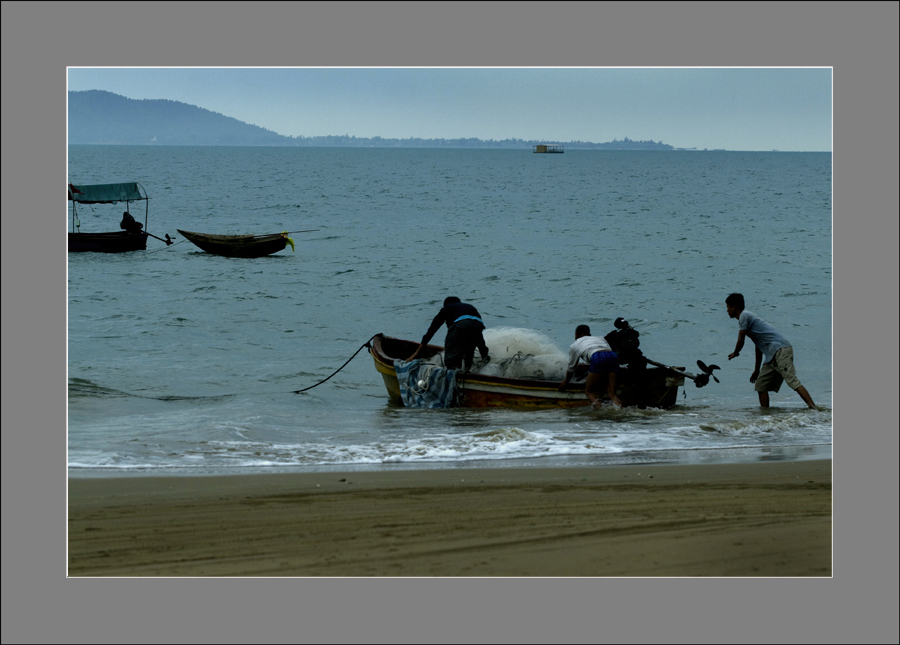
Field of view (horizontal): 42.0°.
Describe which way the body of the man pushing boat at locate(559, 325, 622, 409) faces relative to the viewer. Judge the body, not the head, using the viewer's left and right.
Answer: facing away from the viewer and to the left of the viewer

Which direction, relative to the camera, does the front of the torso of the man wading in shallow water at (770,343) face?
to the viewer's left

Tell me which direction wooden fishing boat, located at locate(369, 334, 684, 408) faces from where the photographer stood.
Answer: facing to the left of the viewer

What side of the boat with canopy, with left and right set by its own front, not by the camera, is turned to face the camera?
left

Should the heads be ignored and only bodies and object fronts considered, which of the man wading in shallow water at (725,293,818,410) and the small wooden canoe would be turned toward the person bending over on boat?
the man wading in shallow water

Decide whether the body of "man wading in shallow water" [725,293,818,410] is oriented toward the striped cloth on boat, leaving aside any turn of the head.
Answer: yes

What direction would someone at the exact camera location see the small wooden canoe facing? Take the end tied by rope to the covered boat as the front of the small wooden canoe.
facing to the left of the viewer

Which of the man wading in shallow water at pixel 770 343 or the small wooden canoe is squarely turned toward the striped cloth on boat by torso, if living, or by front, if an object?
the man wading in shallow water

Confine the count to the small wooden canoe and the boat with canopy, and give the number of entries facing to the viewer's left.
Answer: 2

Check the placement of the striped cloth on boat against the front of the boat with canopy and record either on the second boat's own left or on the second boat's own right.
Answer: on the second boat's own left
